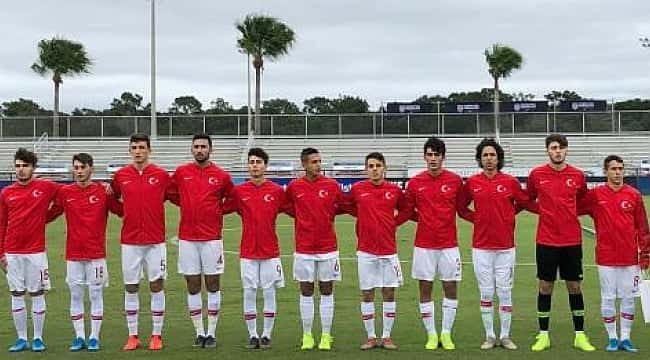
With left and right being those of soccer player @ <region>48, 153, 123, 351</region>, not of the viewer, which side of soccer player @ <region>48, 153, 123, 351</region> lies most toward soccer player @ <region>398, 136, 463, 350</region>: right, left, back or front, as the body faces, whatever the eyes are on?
left

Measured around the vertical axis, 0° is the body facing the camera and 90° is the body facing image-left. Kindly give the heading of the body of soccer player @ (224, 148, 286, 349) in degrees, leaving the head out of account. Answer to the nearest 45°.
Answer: approximately 0°

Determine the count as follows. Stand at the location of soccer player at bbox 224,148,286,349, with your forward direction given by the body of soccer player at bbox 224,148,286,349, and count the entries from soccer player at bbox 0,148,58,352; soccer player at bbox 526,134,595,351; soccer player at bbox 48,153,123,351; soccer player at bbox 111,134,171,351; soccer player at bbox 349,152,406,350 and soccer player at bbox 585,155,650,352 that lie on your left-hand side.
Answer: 3
